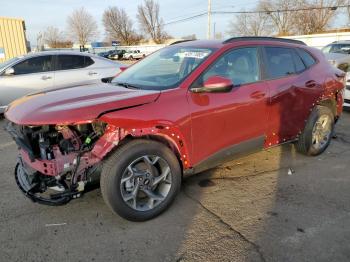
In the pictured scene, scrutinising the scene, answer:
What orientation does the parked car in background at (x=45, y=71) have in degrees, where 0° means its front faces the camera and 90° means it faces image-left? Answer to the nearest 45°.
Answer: approximately 45°

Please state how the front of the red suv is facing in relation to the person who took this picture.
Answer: facing the viewer and to the left of the viewer

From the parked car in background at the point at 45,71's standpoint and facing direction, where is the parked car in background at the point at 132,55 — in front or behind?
behind

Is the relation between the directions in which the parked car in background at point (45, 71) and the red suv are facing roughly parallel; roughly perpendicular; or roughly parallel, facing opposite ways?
roughly parallel

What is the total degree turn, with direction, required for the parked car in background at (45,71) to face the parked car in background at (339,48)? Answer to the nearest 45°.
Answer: approximately 135° to its left

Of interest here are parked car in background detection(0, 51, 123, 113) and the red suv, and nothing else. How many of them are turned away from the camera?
0

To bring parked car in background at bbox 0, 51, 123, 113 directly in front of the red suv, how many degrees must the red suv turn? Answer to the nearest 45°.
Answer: approximately 90° to its right

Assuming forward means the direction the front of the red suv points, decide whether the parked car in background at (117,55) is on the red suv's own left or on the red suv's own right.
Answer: on the red suv's own right

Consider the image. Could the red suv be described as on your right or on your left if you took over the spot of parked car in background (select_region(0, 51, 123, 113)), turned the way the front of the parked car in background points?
on your left
